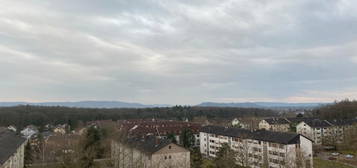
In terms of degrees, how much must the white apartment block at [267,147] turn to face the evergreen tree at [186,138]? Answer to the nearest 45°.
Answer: approximately 90° to its right

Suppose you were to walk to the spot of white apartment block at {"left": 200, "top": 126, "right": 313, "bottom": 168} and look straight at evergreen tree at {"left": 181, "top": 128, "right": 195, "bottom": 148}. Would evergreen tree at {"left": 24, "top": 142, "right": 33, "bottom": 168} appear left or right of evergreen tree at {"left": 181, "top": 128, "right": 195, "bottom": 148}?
left

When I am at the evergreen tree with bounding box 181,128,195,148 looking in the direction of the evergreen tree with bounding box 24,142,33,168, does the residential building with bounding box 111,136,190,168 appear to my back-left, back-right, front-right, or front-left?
front-left

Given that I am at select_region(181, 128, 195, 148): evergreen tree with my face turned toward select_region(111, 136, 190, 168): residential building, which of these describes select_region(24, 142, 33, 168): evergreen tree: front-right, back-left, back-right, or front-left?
front-right

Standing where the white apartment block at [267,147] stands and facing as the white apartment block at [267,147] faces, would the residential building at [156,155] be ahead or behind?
ahead

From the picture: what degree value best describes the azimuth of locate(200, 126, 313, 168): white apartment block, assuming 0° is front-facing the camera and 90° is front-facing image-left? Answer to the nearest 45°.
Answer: approximately 45°

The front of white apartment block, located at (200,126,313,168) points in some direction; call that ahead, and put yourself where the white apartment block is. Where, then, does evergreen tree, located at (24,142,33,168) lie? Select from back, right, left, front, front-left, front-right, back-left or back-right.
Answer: front-right
